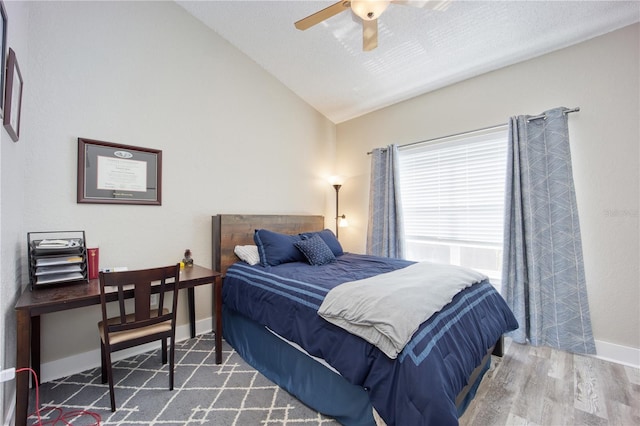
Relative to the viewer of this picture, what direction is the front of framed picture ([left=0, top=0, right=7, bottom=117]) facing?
facing to the right of the viewer

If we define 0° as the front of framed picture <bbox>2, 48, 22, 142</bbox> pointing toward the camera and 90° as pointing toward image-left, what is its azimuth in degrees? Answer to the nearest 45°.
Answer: approximately 270°

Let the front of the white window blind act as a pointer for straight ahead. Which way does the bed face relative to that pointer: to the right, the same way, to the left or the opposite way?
to the left

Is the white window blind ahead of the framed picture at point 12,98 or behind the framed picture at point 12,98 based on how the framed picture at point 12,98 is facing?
ahead

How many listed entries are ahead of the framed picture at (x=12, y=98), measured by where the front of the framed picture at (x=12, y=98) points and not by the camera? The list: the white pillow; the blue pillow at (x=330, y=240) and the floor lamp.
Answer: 3

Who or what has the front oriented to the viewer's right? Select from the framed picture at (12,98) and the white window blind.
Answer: the framed picture

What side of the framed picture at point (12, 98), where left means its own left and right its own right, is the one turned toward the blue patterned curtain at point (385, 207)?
front

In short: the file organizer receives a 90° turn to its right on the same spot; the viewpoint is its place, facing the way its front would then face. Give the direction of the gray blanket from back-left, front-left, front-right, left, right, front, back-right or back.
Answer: back-left

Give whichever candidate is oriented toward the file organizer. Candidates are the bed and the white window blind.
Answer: the white window blind

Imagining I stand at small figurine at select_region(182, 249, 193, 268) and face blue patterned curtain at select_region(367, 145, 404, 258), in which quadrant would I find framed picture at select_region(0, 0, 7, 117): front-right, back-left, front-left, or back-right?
back-right

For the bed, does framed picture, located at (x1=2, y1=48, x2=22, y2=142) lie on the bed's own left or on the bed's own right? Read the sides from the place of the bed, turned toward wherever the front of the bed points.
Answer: on the bed's own right
